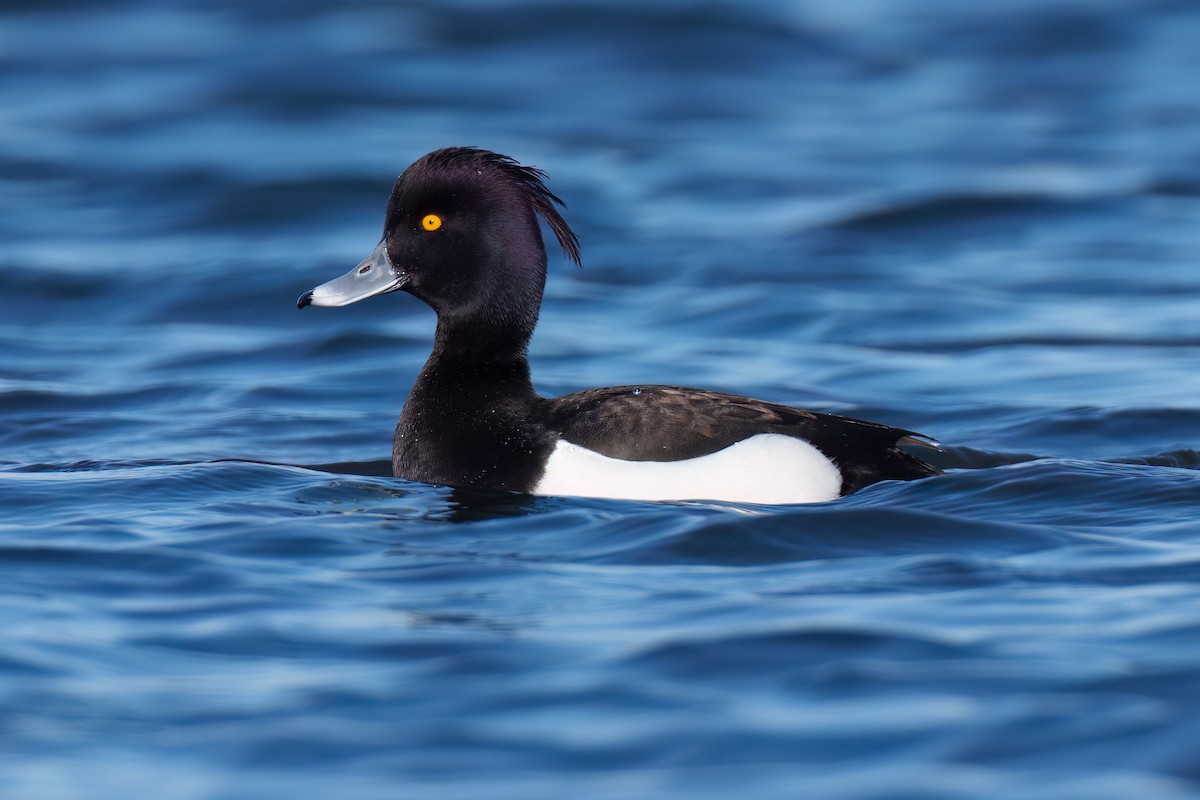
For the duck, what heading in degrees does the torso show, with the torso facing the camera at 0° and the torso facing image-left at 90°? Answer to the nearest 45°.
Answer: approximately 90°
